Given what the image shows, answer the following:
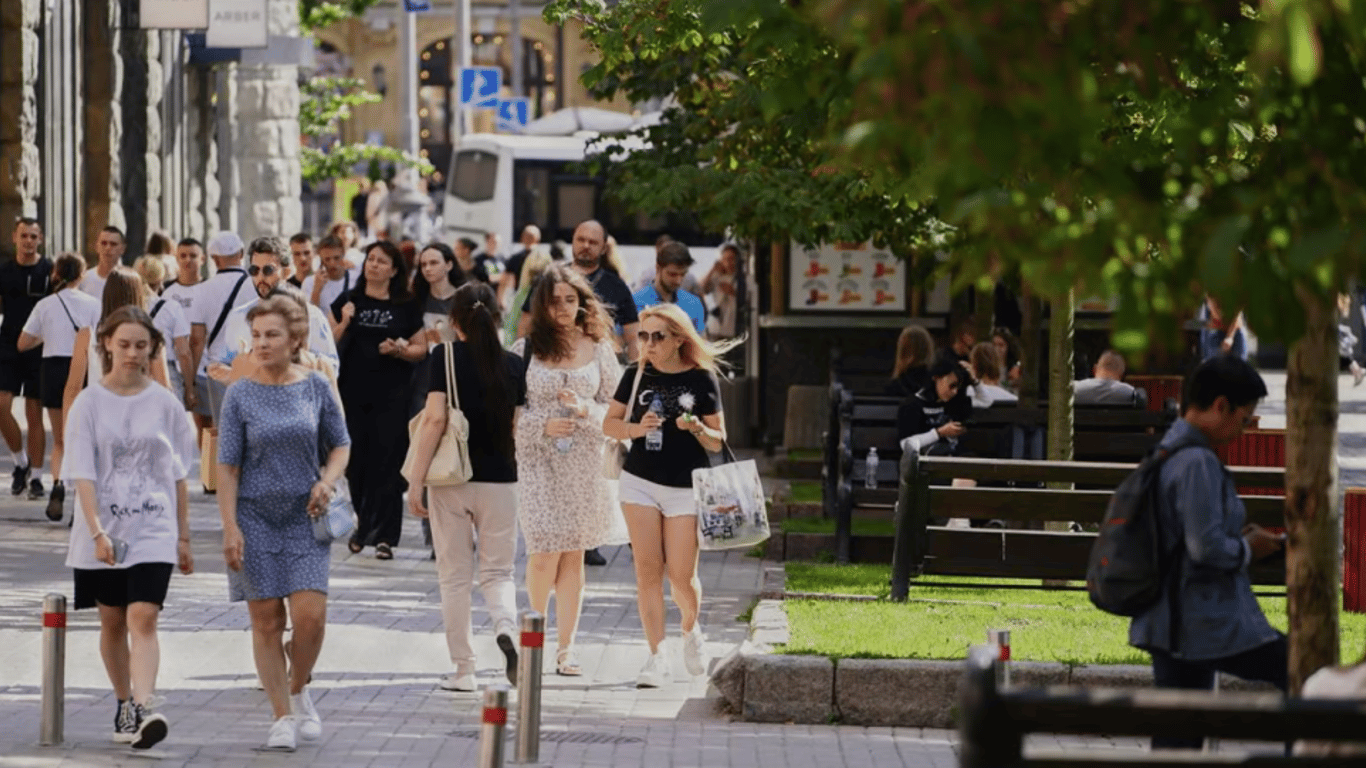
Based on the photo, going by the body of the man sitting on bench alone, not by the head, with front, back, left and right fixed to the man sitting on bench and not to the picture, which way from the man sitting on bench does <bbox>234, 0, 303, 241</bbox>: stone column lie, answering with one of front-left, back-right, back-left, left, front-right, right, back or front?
front-left

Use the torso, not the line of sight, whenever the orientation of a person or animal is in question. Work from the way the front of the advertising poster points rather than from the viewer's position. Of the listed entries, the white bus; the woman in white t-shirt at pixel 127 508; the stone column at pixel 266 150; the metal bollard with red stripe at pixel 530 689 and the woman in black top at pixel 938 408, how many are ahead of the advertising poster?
3

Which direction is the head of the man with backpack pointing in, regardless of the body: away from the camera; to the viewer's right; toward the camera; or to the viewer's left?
to the viewer's right

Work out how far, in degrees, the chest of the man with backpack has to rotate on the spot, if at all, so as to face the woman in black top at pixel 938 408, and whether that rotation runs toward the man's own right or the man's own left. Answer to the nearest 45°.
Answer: approximately 90° to the man's own left

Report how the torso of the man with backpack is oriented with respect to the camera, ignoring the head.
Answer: to the viewer's right

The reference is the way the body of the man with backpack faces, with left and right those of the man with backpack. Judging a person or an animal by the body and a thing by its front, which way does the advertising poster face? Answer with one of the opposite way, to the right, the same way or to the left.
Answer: to the right

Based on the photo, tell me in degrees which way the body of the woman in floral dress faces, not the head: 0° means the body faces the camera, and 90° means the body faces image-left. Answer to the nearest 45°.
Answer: approximately 0°

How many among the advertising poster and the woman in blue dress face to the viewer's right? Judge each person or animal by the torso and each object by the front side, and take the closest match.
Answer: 0

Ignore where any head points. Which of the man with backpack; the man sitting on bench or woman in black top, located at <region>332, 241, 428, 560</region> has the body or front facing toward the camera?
the woman in black top

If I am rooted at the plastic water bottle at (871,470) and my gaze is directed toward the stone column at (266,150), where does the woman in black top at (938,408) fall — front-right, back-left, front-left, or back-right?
back-right

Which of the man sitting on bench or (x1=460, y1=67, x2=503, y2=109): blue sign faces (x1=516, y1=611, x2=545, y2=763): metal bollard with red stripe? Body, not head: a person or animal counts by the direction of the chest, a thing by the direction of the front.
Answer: the blue sign

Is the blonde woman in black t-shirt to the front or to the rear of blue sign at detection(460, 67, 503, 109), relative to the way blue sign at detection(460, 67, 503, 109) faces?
to the front

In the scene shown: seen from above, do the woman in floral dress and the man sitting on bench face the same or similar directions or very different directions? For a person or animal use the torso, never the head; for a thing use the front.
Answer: very different directions

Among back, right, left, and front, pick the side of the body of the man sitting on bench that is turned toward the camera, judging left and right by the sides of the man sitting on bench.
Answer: back

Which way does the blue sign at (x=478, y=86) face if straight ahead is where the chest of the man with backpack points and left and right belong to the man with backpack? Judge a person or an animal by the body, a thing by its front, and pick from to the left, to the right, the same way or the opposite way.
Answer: to the right
